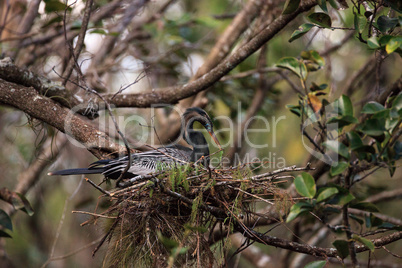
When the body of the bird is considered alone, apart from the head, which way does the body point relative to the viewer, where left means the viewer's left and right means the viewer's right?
facing to the right of the viewer

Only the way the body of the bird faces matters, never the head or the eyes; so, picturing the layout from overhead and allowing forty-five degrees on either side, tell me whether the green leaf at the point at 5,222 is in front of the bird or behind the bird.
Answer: behind

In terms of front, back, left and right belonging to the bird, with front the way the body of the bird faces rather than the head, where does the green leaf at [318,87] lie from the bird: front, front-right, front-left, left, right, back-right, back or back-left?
front-right

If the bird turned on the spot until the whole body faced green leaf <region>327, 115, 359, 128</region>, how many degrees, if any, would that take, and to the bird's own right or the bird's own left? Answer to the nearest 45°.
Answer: approximately 45° to the bird's own right

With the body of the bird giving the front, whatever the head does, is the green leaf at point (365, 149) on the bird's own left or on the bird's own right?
on the bird's own right

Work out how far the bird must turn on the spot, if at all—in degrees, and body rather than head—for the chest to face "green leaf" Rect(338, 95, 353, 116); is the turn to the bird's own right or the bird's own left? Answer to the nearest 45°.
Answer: approximately 45° to the bird's own right
